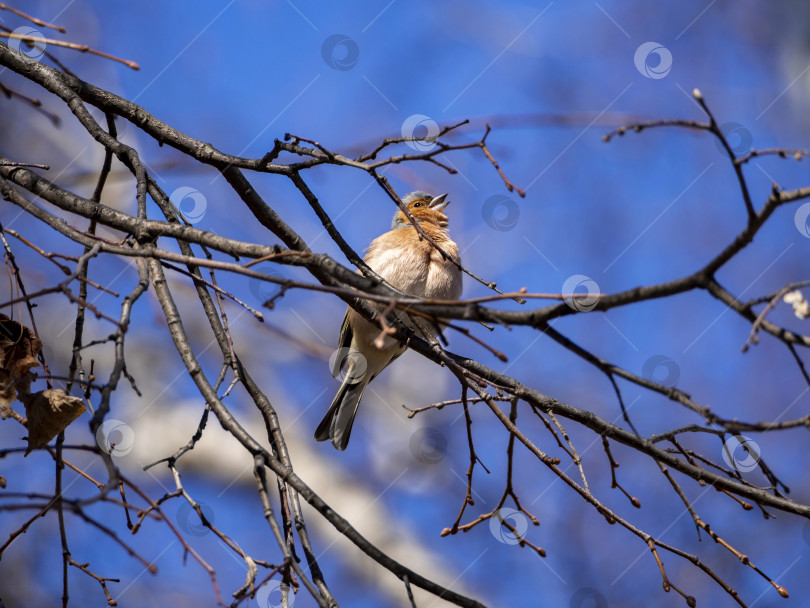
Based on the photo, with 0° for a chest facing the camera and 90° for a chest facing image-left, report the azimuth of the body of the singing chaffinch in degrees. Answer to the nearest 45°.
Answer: approximately 315°

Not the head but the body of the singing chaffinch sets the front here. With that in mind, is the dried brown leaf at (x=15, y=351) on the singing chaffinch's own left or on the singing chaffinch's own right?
on the singing chaffinch's own right

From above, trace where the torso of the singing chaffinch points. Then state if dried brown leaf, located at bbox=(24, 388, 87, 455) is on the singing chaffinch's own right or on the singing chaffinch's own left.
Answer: on the singing chaffinch's own right
